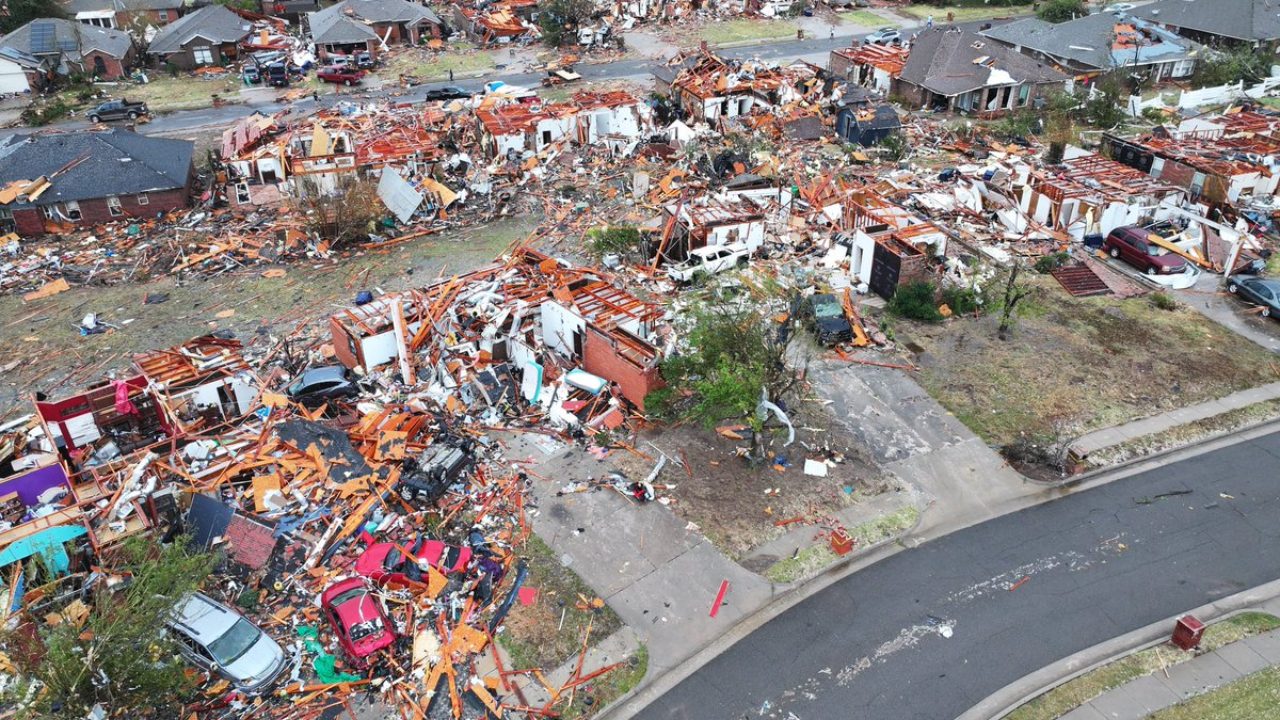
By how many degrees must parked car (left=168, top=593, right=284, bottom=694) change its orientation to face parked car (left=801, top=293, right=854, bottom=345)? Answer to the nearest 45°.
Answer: approximately 45° to its left

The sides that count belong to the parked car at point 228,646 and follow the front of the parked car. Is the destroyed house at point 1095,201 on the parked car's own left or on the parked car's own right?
on the parked car's own left

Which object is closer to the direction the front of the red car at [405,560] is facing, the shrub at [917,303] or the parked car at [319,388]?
the parked car

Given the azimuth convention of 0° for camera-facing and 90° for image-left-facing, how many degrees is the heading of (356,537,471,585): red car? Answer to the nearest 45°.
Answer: approximately 90°

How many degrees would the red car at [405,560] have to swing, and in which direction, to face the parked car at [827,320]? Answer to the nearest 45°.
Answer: approximately 135° to its right

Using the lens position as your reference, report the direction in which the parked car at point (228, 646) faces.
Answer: facing the viewer and to the right of the viewer

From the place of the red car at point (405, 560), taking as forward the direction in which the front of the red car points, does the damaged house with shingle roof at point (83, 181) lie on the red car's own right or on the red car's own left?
on the red car's own right

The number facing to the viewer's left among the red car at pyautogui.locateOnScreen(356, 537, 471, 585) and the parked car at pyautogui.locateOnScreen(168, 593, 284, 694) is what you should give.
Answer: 1

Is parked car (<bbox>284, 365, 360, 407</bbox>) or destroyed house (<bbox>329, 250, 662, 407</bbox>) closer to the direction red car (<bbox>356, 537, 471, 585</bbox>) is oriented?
the parked car
